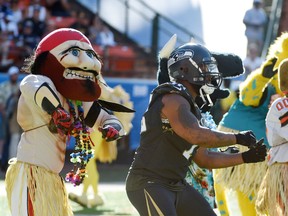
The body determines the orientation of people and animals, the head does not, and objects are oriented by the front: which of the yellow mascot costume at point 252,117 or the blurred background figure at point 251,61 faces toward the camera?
the blurred background figure

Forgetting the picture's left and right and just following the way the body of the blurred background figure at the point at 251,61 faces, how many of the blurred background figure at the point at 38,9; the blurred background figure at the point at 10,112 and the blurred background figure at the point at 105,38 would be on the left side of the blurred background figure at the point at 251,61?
0

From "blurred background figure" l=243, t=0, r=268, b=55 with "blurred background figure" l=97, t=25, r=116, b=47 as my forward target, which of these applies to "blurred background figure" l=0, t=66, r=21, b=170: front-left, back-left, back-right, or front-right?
front-left

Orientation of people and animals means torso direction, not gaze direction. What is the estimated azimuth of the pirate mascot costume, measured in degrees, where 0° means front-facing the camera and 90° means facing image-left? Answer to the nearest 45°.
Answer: approximately 315°

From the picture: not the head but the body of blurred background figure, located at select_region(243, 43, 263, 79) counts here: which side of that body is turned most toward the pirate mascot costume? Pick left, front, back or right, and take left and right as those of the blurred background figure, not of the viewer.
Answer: front

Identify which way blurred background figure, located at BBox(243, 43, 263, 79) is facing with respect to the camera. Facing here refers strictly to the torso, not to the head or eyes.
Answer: toward the camera
